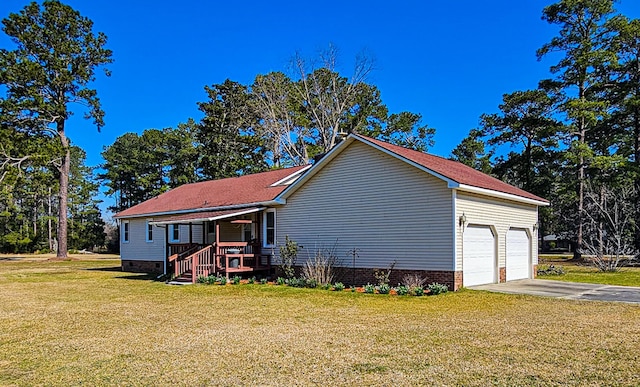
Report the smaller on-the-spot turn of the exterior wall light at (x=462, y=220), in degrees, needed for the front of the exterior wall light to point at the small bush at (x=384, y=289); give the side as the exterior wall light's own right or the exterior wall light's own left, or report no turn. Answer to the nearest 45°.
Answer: approximately 135° to the exterior wall light's own right

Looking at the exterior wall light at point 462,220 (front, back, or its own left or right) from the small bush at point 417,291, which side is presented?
right

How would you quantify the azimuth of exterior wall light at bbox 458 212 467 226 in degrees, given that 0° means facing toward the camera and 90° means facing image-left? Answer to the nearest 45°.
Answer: approximately 315°

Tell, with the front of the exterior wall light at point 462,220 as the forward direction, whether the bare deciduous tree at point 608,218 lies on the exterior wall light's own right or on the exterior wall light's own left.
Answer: on the exterior wall light's own left

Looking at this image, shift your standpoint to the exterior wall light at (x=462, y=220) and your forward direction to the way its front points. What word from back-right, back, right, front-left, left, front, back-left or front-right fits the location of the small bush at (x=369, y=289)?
back-right

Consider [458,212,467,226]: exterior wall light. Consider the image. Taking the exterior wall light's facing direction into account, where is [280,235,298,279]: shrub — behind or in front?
behind
